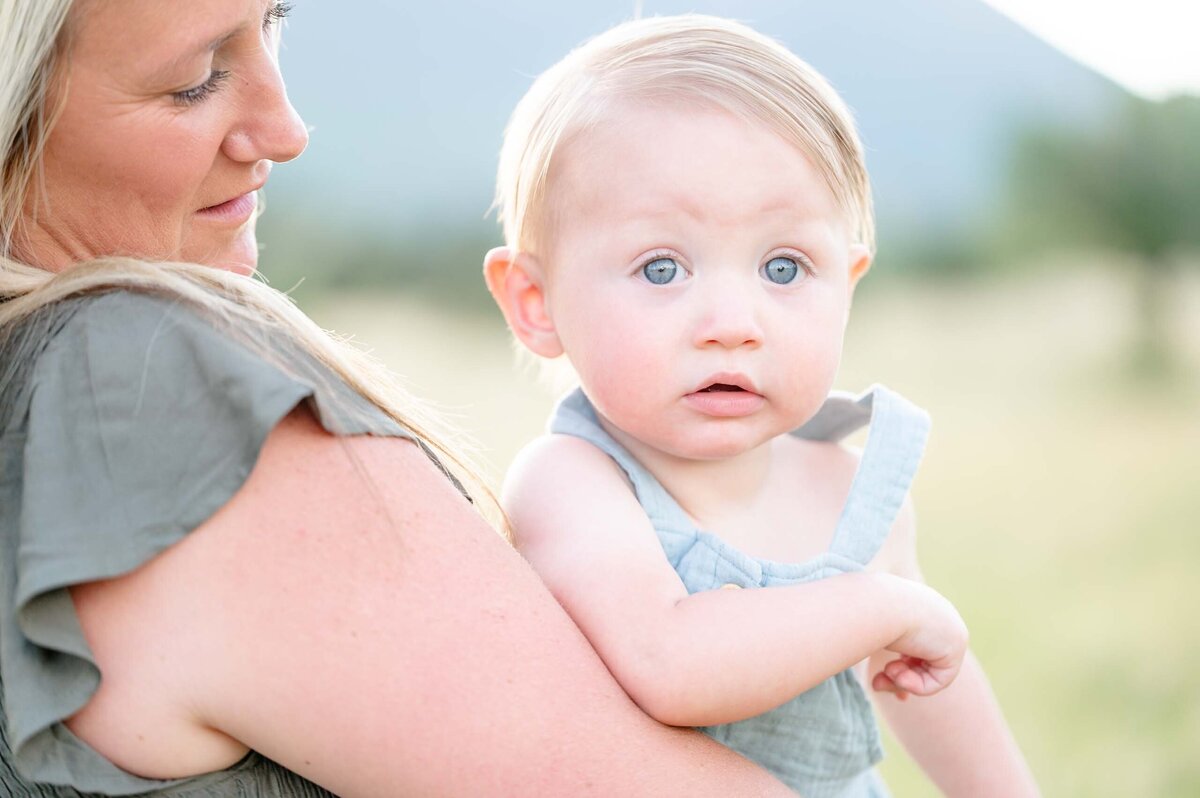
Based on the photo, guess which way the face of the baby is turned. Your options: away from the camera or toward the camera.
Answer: toward the camera

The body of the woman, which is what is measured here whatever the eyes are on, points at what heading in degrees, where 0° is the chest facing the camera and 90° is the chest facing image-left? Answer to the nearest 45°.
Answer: approximately 270°
